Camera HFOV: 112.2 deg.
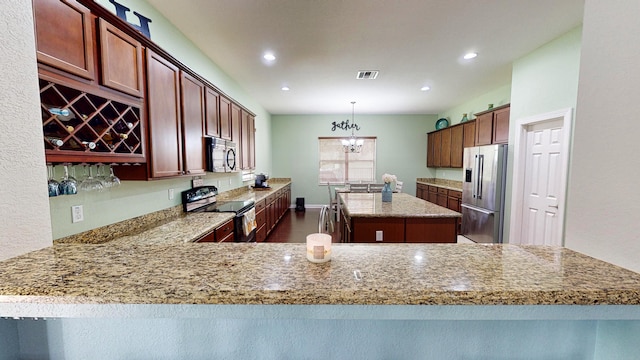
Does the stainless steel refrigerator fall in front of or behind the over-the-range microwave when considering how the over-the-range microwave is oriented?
in front

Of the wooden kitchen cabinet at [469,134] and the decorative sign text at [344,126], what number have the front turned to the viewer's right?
0

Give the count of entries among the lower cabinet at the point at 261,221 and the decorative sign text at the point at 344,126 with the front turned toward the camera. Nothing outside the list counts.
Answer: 1

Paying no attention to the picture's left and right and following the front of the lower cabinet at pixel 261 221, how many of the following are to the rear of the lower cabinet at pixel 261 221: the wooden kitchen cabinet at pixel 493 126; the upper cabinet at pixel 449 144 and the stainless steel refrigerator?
0

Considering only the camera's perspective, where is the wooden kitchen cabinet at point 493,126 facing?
facing the viewer and to the left of the viewer

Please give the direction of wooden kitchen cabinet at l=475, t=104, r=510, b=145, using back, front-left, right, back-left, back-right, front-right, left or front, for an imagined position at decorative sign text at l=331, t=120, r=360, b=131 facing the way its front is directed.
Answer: front-left

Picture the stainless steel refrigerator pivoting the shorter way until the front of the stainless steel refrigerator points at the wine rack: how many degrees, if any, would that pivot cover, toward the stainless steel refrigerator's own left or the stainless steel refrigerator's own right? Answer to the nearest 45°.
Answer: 0° — it already faces it

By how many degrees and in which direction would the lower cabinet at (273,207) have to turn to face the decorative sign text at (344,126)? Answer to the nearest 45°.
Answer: approximately 45° to its left

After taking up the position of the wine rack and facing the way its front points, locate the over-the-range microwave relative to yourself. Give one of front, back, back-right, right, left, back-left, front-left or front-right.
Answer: left

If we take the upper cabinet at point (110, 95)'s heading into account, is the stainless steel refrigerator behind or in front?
in front

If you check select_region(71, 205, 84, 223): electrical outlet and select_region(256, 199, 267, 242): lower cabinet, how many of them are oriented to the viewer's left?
0

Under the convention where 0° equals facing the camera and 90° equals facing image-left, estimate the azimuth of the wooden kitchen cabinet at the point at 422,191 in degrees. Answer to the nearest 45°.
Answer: approximately 45°

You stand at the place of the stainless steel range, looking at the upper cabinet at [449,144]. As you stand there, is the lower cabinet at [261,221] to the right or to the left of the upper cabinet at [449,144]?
left

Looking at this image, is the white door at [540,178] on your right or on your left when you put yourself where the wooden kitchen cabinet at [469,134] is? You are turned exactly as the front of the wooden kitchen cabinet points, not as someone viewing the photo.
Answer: on your left

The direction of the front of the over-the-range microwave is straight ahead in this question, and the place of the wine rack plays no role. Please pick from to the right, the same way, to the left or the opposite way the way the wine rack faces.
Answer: the same way

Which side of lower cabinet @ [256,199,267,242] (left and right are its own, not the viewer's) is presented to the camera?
right
